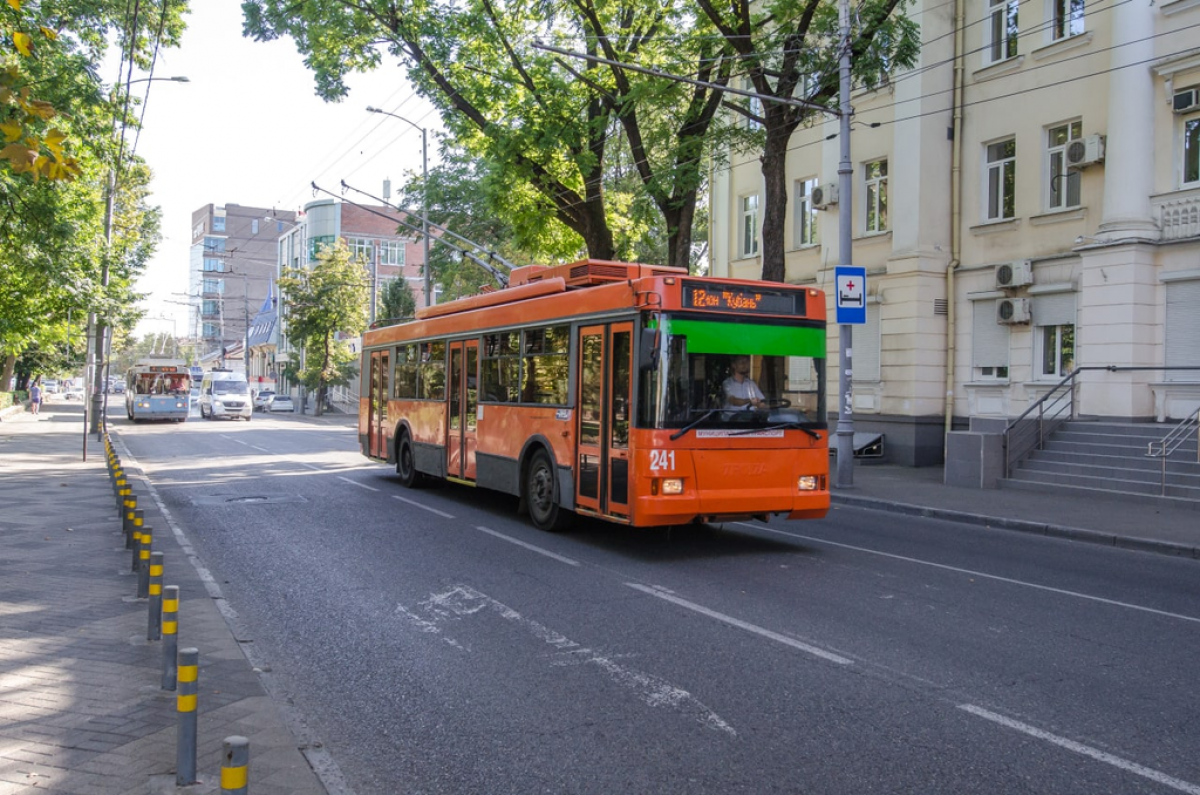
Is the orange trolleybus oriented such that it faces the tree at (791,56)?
no

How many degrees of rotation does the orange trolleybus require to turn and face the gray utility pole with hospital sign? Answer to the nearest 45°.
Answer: approximately 90° to its left

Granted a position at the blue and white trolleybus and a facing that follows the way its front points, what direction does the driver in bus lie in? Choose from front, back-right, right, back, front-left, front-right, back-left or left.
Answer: front

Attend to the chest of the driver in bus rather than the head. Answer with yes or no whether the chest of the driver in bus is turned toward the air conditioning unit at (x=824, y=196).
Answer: no

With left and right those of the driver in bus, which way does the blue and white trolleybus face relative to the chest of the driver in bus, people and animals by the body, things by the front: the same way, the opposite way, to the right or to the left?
the same way

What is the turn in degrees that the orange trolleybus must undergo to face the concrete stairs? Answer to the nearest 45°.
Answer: approximately 90° to its left

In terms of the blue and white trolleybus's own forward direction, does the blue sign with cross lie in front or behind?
in front

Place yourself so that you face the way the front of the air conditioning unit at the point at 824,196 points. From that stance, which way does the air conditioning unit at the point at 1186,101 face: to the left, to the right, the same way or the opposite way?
the same way

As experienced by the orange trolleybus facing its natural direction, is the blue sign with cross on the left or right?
on its left

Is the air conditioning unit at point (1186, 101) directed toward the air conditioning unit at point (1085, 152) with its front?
no

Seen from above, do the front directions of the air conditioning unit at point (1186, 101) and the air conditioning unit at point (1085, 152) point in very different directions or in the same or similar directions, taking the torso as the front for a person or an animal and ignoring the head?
same or similar directions

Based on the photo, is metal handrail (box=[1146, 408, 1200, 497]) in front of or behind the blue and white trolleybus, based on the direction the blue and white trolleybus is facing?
in front

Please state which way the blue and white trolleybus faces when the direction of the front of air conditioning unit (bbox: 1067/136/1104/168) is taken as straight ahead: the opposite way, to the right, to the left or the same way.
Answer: to the left

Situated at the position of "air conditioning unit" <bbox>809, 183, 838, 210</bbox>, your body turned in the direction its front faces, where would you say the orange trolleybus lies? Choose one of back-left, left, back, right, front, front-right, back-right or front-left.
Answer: front-left

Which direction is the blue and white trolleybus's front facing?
toward the camera

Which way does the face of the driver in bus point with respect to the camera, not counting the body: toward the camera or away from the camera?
toward the camera
